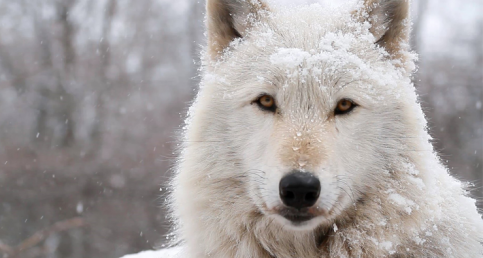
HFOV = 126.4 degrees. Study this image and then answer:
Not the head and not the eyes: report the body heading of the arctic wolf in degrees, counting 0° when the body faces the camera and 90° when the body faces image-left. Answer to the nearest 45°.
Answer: approximately 0°
